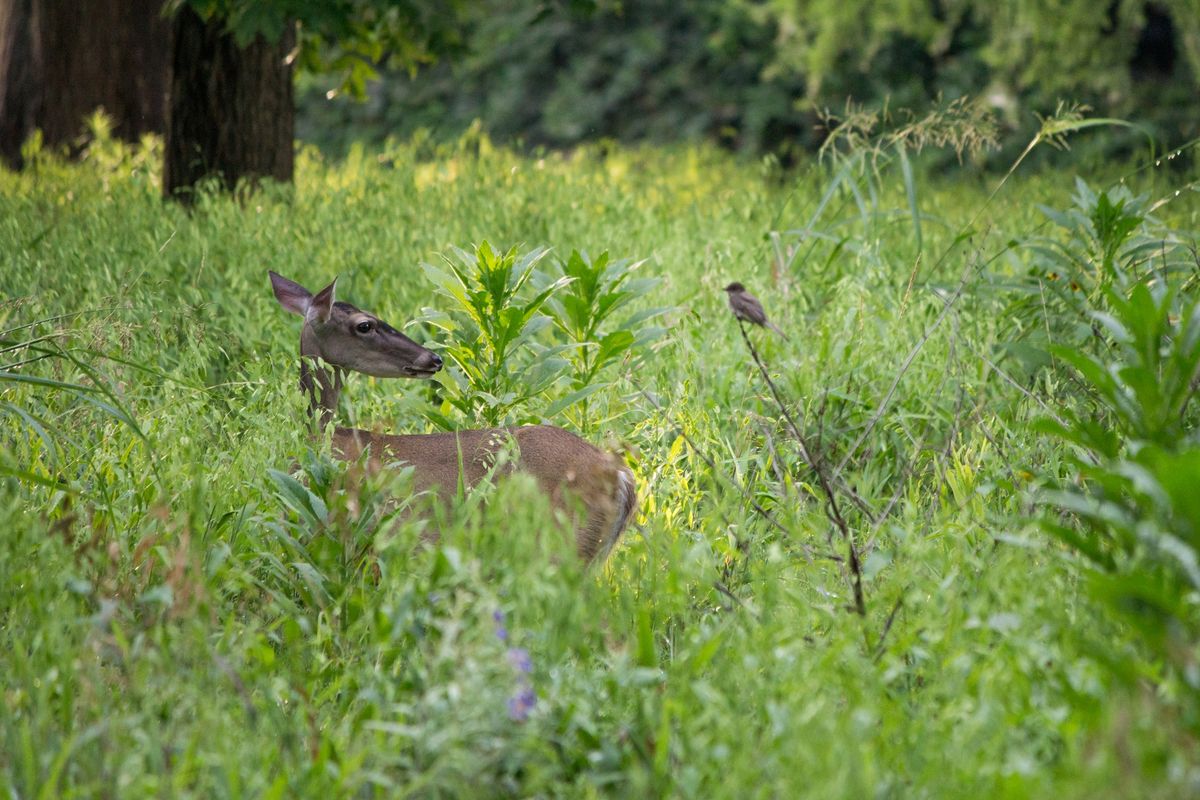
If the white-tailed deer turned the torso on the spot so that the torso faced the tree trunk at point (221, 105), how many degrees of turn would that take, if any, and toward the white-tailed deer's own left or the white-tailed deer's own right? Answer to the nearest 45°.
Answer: approximately 90° to the white-tailed deer's own right

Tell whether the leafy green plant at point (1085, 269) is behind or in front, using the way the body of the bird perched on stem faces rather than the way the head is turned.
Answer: behind

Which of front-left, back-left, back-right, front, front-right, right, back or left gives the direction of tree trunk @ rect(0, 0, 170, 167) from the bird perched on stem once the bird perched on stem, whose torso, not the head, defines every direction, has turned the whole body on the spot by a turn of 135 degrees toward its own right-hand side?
left

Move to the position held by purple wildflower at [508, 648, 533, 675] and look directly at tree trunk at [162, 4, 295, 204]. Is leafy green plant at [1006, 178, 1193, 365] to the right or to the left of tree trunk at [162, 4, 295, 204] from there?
right

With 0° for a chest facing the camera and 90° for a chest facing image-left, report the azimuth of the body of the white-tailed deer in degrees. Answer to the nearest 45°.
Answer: approximately 90°

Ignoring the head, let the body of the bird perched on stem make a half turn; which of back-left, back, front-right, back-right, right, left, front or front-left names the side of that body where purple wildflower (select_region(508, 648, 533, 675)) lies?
right

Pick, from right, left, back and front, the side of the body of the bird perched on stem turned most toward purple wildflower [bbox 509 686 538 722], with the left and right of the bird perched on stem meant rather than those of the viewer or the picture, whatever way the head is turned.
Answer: left

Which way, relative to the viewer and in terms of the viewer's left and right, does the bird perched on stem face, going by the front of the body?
facing to the left of the viewer

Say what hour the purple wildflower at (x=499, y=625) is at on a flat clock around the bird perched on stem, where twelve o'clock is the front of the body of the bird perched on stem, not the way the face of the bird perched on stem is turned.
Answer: The purple wildflower is roughly at 9 o'clock from the bird perched on stem.

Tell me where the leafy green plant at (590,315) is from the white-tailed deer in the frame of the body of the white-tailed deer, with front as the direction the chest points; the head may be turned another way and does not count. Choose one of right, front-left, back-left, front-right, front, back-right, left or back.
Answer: right

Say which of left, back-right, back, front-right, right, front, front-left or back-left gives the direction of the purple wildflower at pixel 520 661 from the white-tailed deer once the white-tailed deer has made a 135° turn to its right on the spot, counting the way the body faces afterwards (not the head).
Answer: back-right

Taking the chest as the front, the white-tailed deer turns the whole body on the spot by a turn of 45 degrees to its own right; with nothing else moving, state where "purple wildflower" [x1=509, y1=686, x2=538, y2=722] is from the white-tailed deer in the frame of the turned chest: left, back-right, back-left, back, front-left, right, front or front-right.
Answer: back-left

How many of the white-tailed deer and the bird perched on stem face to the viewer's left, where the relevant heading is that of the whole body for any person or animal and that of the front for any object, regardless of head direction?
2
